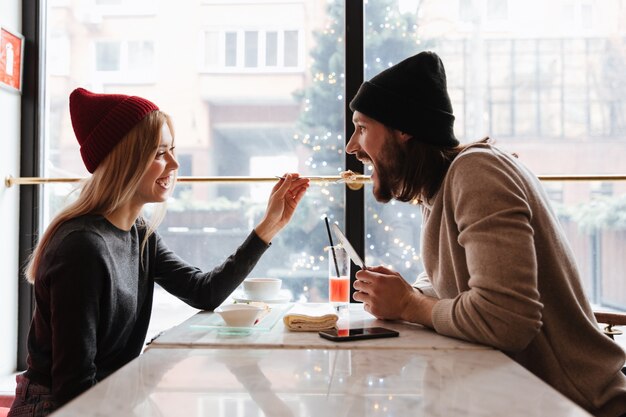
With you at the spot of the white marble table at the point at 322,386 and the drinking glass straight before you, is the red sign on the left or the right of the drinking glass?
left

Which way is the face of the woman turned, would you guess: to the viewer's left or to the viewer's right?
to the viewer's right

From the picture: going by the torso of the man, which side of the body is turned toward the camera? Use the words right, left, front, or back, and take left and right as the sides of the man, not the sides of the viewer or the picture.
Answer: left

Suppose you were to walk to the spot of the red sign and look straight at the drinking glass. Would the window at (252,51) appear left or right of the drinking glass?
left

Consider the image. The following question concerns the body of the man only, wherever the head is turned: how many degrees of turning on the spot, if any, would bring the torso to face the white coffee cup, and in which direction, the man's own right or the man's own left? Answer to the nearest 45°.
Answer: approximately 45° to the man's own right

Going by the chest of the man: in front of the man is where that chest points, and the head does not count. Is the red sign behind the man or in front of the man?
in front
